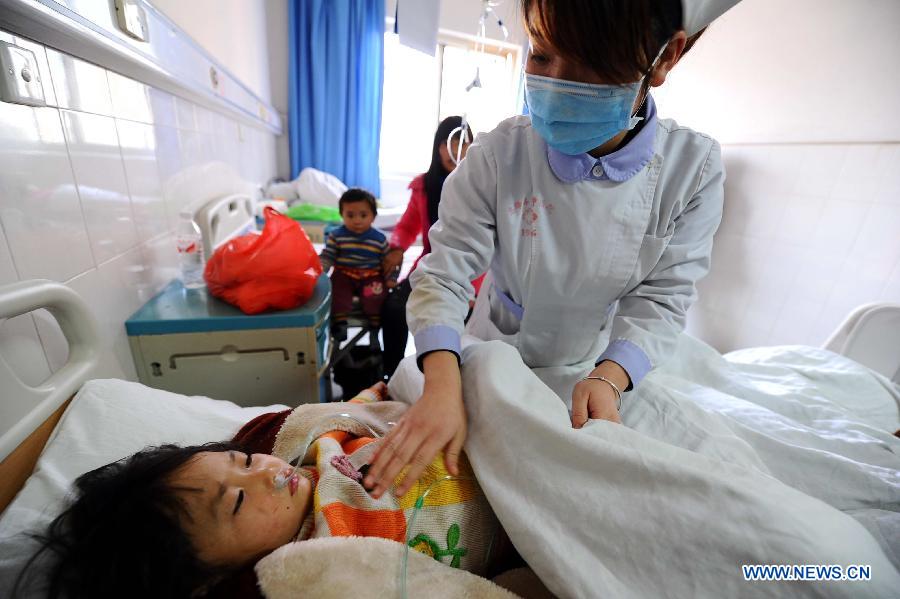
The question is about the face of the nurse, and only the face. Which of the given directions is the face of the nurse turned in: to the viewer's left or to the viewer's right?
to the viewer's left

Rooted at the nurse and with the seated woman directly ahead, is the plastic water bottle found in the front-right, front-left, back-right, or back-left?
front-left

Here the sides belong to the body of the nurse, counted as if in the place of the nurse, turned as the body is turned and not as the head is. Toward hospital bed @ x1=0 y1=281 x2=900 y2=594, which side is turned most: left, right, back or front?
front

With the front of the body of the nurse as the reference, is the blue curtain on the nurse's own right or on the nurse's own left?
on the nurse's own right

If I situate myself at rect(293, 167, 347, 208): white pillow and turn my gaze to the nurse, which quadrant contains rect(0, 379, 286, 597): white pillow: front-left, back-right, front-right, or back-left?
front-right

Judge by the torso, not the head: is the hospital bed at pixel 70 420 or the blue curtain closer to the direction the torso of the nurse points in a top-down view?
the hospital bed

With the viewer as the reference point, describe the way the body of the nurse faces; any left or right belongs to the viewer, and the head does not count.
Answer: facing the viewer and to the left of the viewer

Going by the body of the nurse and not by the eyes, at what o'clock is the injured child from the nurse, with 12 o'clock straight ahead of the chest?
The injured child is roughly at 12 o'clock from the nurse.

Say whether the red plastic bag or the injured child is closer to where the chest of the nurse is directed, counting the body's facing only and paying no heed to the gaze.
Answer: the injured child

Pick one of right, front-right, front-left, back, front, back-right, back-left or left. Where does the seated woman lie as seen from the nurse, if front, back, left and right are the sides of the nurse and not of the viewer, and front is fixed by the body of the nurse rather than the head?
right

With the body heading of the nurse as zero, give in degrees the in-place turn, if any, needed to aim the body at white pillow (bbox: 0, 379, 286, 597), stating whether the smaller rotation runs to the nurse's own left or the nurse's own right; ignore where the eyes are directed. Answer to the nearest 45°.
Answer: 0° — they already face it
